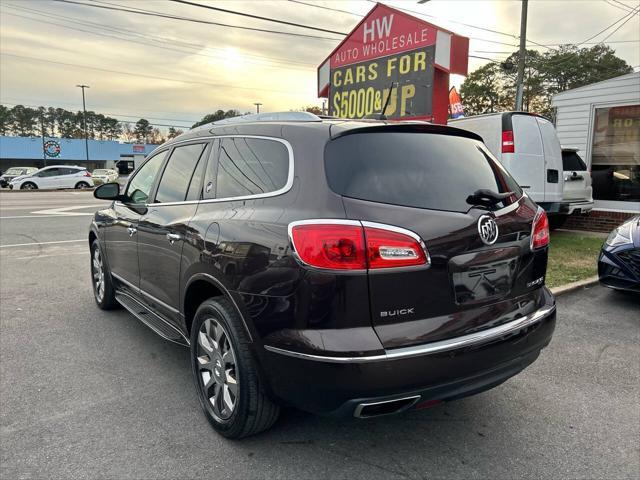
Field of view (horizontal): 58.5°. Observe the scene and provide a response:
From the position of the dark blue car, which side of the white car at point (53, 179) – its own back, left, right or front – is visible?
left

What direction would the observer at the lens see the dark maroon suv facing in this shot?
facing away from the viewer and to the left of the viewer

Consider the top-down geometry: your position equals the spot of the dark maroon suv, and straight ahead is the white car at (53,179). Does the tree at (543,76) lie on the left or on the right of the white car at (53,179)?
right

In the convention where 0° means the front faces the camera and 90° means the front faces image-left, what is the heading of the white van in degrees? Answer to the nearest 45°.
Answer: approximately 135°

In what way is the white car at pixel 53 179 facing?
to the viewer's left

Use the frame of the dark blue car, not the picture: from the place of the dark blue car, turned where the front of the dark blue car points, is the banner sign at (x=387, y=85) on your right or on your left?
on your right

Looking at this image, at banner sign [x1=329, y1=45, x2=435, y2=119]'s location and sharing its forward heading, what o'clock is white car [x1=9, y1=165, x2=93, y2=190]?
The white car is roughly at 3 o'clock from the banner sign.

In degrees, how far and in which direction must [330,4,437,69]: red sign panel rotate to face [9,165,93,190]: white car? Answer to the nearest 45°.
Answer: approximately 90° to its right

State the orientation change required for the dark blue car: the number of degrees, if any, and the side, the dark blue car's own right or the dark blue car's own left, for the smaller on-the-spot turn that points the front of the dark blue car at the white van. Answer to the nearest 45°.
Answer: approximately 90° to the dark blue car's own right
